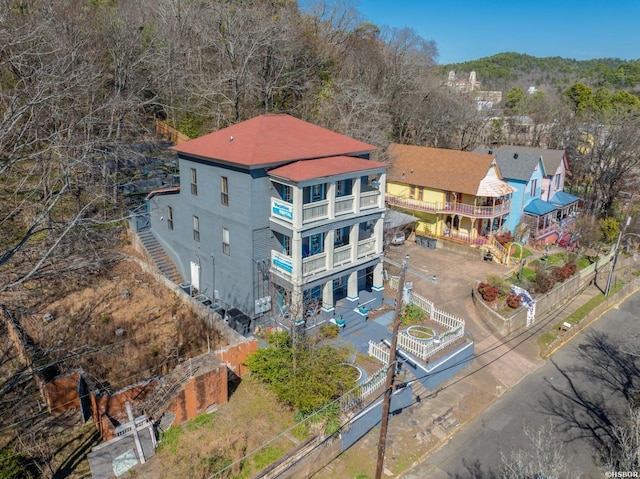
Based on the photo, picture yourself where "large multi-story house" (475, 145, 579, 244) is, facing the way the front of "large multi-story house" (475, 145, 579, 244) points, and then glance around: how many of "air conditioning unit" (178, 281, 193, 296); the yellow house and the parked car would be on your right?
3

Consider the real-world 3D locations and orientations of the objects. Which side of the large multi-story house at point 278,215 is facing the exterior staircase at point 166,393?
right

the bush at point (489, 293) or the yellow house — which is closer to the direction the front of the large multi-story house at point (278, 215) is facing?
the bush

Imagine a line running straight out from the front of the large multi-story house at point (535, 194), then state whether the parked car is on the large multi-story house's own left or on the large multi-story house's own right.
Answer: on the large multi-story house's own right

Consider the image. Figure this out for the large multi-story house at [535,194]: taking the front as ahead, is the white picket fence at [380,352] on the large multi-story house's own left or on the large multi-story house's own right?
on the large multi-story house's own right

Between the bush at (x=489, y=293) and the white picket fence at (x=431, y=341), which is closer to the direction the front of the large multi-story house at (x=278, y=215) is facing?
the white picket fence

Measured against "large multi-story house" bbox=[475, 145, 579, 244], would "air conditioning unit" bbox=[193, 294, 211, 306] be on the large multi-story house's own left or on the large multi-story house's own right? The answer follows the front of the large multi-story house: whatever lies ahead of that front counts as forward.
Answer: on the large multi-story house's own right

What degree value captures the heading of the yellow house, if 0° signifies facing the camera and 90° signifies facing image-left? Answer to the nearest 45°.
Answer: approximately 315°

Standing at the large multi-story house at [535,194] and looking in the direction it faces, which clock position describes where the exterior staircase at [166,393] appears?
The exterior staircase is roughly at 2 o'clock from the large multi-story house.

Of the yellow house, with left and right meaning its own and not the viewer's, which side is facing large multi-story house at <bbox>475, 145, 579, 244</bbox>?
left
